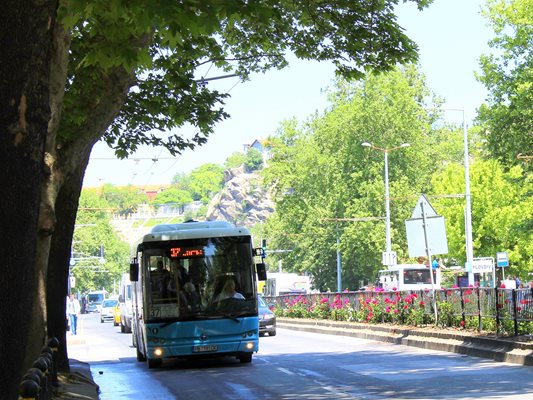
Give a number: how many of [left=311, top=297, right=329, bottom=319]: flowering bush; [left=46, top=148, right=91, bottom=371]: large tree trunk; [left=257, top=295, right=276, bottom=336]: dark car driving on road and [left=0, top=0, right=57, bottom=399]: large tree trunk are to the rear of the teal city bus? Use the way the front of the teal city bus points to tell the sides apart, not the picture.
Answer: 2

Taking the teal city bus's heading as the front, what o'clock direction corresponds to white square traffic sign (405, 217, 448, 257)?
The white square traffic sign is roughly at 8 o'clock from the teal city bus.

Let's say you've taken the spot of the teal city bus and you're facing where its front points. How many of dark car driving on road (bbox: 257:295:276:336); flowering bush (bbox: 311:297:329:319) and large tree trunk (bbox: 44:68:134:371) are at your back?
2

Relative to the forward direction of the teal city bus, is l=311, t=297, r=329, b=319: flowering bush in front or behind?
behind

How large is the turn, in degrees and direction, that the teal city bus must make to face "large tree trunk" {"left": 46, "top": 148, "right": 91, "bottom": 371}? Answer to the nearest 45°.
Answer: approximately 45° to its right

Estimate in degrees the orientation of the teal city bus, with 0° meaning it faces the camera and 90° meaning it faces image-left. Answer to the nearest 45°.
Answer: approximately 0°

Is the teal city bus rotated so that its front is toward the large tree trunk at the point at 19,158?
yes

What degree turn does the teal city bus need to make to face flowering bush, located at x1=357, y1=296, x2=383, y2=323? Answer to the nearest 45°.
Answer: approximately 135° to its left

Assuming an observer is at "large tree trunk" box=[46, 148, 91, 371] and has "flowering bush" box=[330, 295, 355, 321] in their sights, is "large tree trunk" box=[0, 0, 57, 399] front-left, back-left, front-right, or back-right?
back-right

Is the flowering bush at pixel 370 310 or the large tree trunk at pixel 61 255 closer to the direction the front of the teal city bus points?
the large tree trunk

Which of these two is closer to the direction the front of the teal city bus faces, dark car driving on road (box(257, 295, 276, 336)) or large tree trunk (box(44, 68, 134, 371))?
the large tree trunk

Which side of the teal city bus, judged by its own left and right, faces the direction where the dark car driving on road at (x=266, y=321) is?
back
